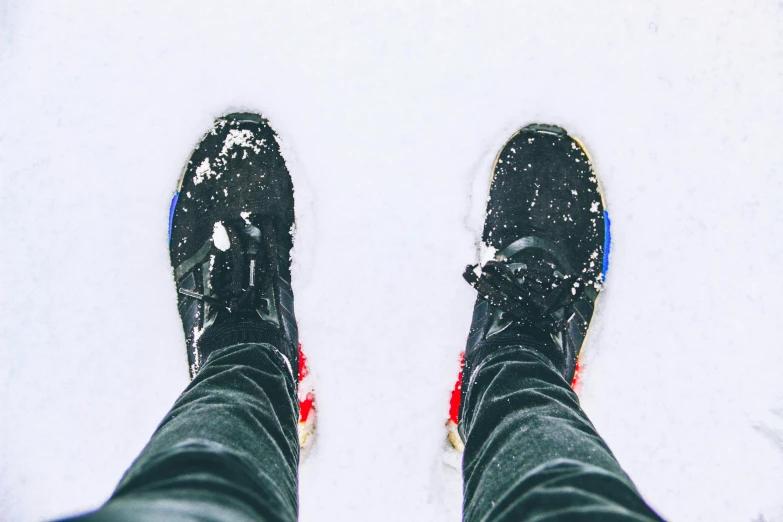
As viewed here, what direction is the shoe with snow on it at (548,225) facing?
away from the camera
